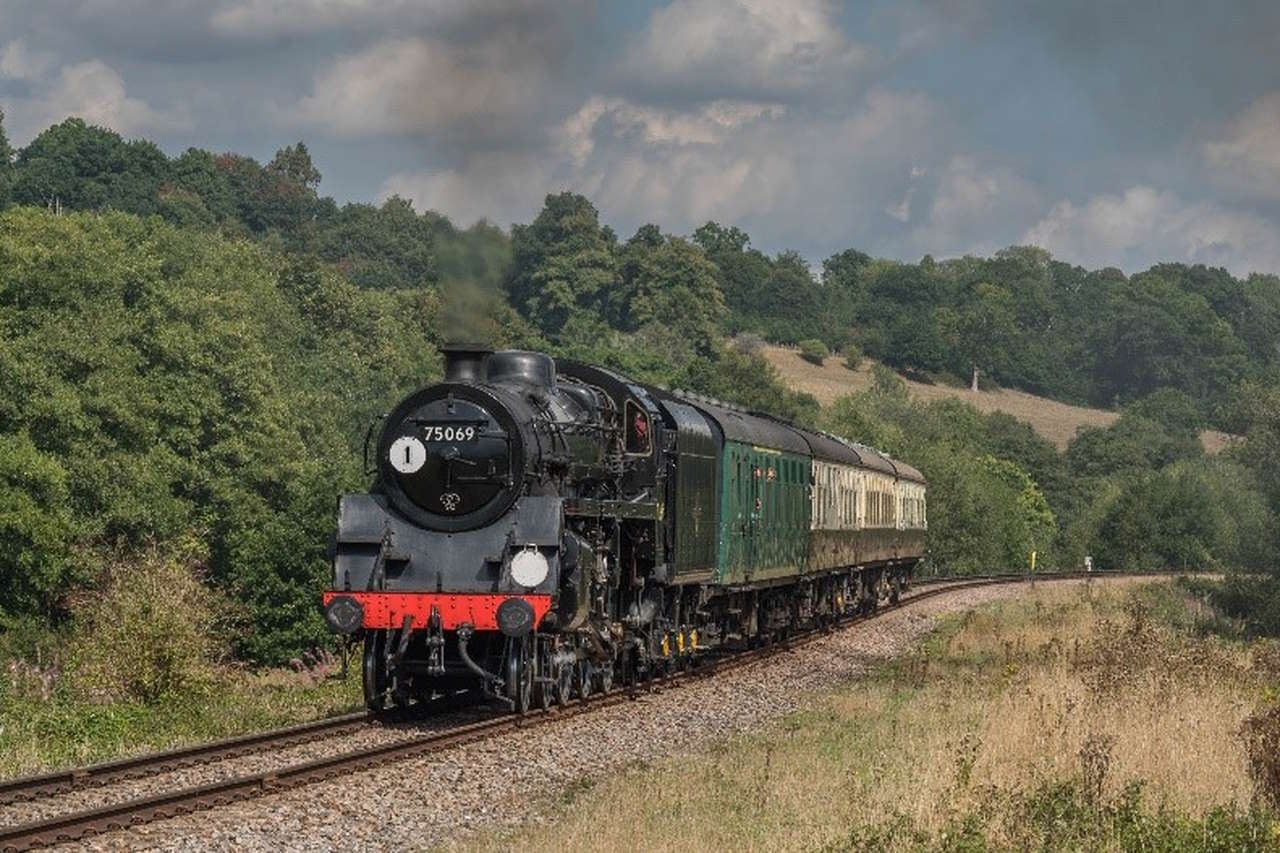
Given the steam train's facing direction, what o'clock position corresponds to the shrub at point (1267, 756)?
The shrub is roughly at 9 o'clock from the steam train.

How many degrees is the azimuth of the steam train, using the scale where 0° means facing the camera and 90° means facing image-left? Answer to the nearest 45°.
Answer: approximately 45°

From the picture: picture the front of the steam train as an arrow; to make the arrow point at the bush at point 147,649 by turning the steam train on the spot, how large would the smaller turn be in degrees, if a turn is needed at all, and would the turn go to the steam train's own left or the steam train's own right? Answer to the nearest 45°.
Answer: approximately 90° to the steam train's own right

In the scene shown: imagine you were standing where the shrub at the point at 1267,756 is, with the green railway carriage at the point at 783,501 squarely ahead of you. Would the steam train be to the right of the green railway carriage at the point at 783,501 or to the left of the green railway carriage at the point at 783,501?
left
